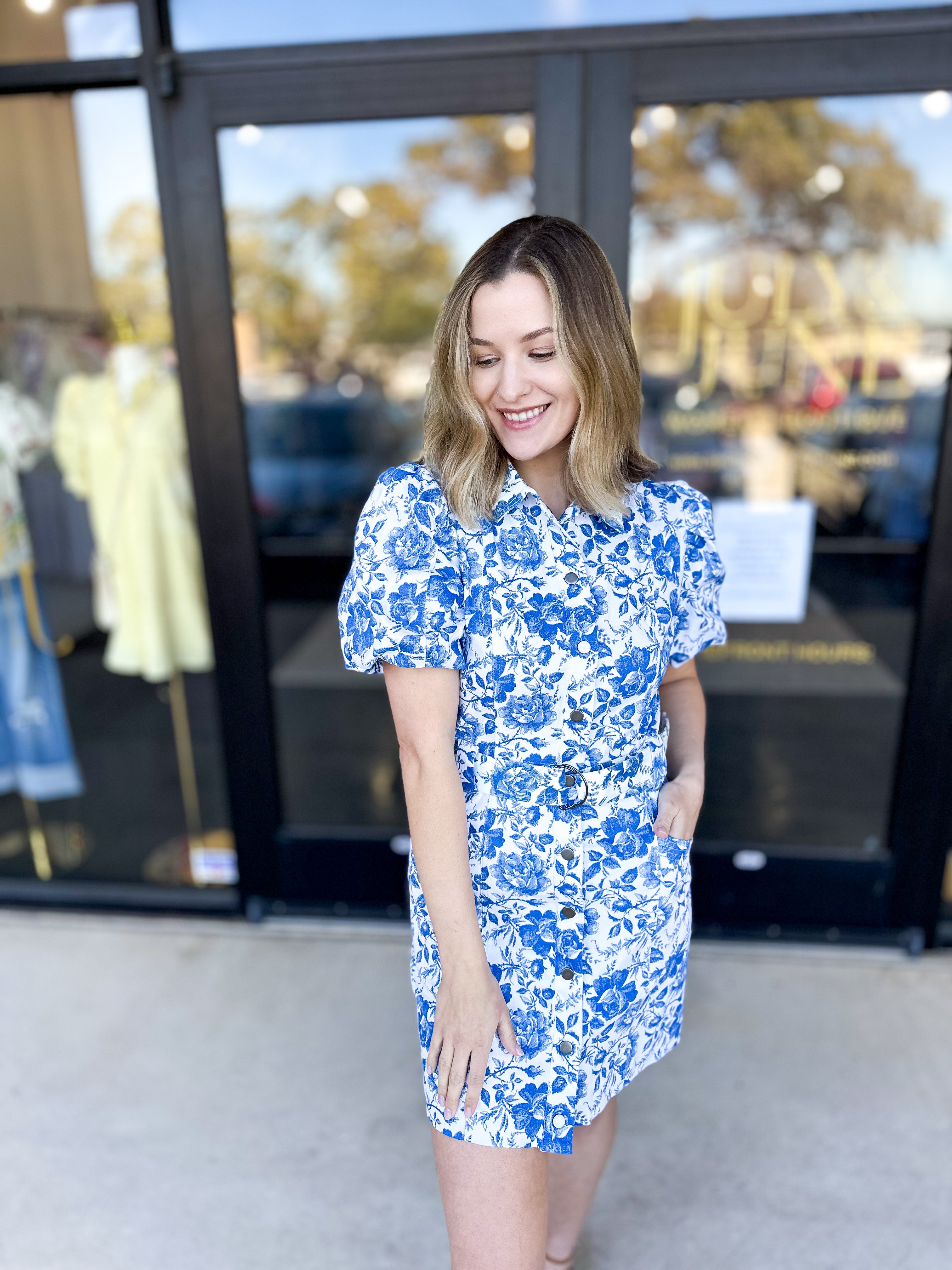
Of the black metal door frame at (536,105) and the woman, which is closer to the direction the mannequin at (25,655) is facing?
the woman

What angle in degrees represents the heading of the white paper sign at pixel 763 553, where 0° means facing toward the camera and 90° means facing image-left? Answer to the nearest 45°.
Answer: approximately 0°

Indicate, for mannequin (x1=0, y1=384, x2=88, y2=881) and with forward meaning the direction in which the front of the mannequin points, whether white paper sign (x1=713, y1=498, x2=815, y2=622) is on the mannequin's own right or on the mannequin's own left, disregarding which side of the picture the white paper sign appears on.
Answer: on the mannequin's own left

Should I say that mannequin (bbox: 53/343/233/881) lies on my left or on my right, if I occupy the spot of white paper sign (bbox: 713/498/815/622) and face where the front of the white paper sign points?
on my right

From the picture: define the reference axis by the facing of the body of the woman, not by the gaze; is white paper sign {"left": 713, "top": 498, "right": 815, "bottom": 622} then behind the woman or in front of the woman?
behind

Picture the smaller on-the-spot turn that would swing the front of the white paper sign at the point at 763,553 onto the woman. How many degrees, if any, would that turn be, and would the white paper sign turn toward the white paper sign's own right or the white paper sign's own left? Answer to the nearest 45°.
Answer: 0° — it already faces them

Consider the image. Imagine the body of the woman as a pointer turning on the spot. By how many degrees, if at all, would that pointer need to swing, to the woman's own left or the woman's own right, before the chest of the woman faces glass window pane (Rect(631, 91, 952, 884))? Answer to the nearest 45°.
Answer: approximately 135° to the woman's own left

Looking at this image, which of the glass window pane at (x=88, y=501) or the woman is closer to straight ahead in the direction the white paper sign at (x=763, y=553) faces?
the woman
